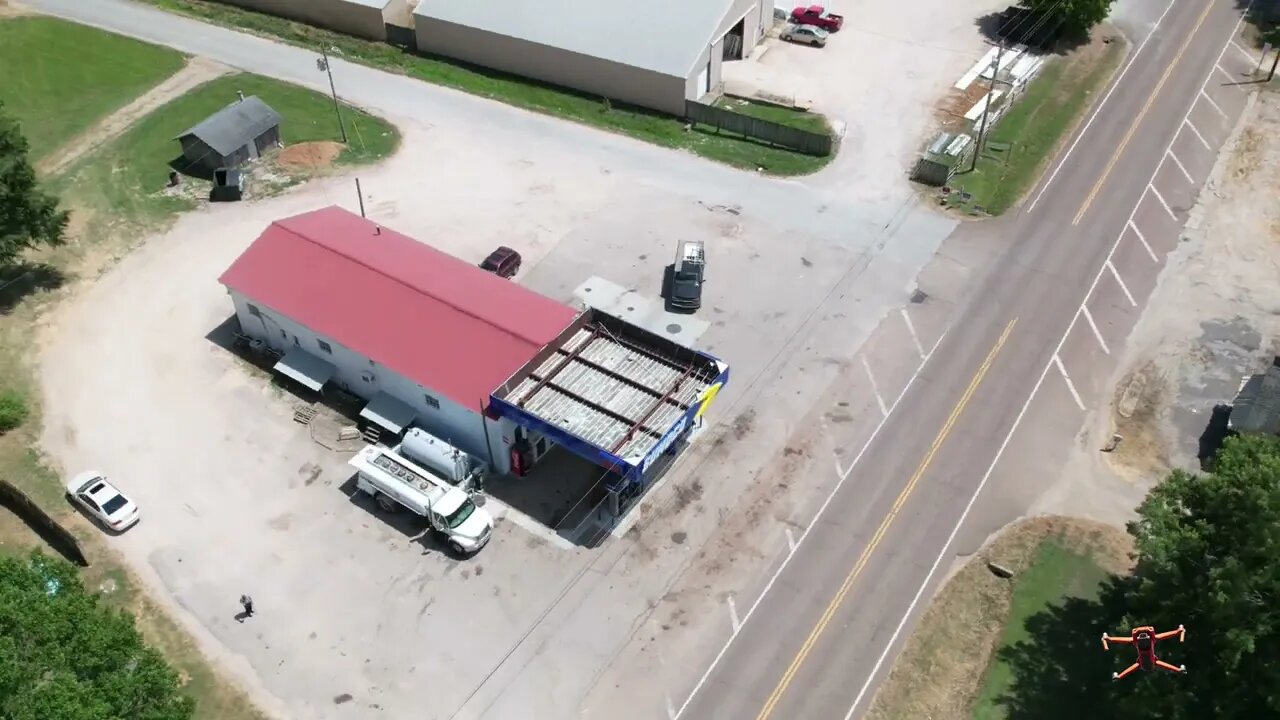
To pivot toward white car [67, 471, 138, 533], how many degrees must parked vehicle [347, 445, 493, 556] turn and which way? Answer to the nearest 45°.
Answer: approximately 135° to its right

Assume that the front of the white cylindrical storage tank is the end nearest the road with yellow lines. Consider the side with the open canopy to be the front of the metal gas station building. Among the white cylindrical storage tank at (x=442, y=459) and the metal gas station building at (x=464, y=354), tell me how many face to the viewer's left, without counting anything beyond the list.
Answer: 0

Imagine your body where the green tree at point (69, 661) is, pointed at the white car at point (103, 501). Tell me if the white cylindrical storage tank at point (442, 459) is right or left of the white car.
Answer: right

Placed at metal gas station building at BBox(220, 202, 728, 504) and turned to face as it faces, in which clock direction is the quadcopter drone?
The quadcopter drone is roughly at 12 o'clock from the metal gas station building.

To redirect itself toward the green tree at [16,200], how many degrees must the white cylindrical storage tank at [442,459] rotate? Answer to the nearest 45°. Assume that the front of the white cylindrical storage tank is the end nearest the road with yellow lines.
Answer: approximately 180°

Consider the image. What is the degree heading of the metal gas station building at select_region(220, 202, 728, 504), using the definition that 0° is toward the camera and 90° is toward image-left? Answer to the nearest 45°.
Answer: approximately 315°

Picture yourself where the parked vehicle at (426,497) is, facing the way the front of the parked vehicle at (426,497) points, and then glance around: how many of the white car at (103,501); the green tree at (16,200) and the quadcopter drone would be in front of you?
1

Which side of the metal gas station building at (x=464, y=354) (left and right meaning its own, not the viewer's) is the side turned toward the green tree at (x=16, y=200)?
back

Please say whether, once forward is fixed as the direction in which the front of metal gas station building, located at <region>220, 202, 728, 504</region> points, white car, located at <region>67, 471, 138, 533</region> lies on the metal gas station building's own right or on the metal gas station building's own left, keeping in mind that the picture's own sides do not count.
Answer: on the metal gas station building's own right

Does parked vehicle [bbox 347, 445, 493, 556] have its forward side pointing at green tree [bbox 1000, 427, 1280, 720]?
yes
